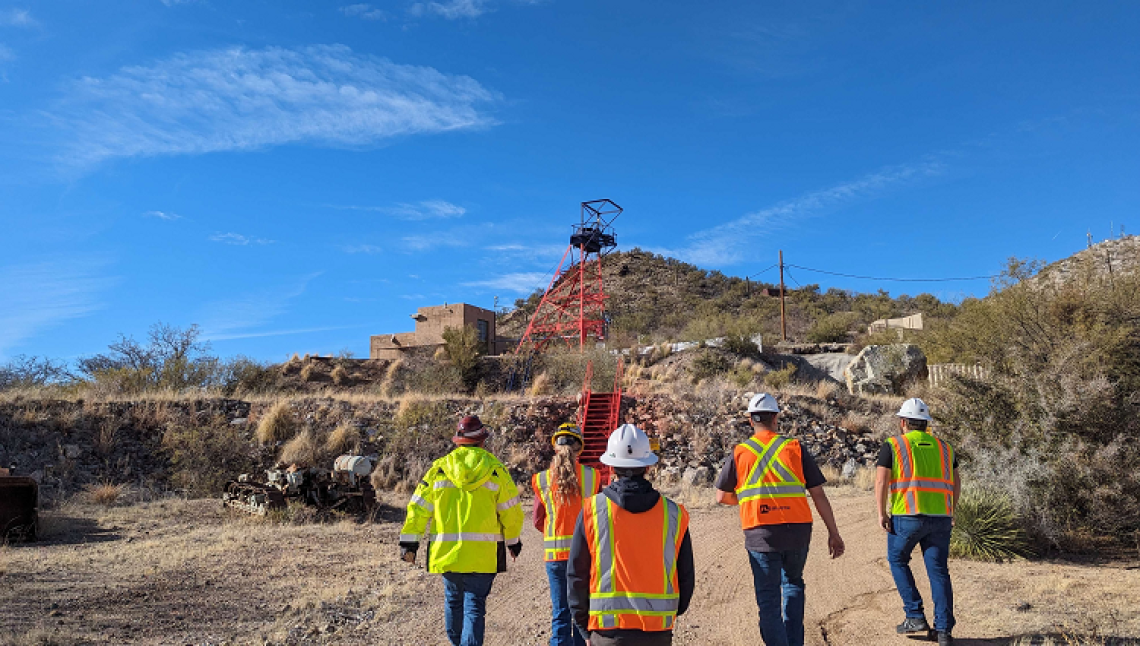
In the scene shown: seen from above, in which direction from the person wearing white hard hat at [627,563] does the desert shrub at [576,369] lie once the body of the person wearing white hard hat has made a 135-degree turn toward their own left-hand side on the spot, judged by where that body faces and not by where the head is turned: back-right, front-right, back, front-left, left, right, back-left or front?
back-right

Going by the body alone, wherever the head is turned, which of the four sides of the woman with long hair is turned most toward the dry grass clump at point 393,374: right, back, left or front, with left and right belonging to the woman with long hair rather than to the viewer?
front

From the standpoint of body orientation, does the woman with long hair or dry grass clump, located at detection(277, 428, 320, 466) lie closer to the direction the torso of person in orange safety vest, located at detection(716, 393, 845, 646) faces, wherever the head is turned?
the dry grass clump

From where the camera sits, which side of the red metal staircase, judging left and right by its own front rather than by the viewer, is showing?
front

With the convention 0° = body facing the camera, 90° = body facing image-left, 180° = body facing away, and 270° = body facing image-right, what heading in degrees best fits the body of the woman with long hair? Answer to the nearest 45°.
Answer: approximately 180°

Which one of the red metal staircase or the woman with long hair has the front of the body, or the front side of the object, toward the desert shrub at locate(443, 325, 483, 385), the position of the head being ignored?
the woman with long hair

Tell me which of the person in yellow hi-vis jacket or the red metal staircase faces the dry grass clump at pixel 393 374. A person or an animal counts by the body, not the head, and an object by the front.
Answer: the person in yellow hi-vis jacket

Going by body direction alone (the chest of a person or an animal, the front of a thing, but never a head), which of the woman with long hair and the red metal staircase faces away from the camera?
the woman with long hair

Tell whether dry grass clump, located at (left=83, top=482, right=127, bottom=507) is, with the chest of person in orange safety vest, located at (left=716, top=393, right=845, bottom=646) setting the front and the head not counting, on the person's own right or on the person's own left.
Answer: on the person's own left

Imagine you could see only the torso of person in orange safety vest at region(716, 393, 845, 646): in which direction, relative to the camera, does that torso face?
away from the camera

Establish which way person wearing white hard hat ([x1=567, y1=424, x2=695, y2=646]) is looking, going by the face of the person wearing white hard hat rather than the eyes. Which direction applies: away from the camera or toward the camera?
away from the camera

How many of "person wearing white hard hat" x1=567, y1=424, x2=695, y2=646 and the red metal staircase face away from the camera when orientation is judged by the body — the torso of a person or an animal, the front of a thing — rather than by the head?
1

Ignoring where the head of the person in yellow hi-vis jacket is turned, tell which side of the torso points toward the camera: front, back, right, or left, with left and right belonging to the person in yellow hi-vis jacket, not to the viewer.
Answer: back

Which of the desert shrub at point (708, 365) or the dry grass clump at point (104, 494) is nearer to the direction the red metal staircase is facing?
the dry grass clump

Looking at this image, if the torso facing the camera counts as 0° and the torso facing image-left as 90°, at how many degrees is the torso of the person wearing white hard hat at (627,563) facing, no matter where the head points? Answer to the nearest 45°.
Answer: approximately 180°

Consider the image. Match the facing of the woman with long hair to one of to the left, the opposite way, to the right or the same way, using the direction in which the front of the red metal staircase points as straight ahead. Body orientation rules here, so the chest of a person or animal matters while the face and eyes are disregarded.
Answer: the opposite way

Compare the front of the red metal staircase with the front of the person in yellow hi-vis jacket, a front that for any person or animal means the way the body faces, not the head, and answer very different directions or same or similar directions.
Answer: very different directions

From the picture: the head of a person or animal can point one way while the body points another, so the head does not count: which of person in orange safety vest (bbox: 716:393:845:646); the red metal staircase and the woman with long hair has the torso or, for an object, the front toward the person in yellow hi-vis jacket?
the red metal staircase
